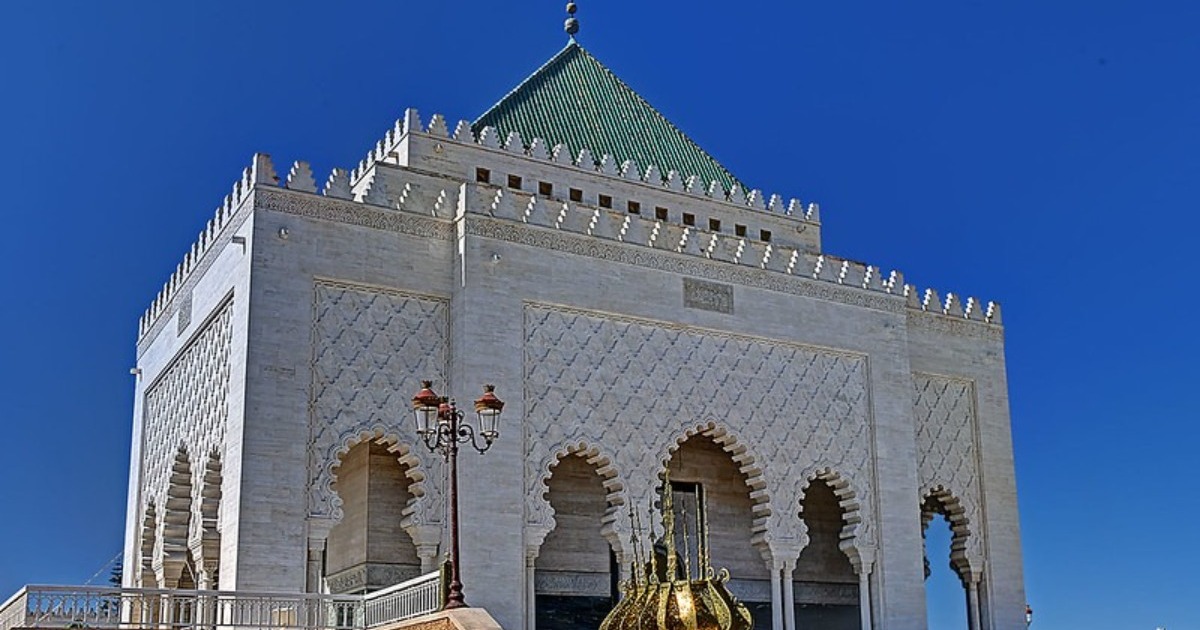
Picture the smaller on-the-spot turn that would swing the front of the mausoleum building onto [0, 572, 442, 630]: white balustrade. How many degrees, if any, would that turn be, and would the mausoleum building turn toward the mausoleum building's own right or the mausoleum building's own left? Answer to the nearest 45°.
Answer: approximately 90° to the mausoleum building's own right

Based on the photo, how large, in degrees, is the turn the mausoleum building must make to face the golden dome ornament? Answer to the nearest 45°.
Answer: approximately 45° to its right

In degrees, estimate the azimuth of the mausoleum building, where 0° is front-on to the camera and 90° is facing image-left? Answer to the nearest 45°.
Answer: approximately 315°

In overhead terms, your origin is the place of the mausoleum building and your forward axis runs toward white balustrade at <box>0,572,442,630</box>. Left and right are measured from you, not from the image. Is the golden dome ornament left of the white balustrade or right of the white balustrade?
left

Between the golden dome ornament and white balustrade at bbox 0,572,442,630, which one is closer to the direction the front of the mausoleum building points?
the golden dome ornament
